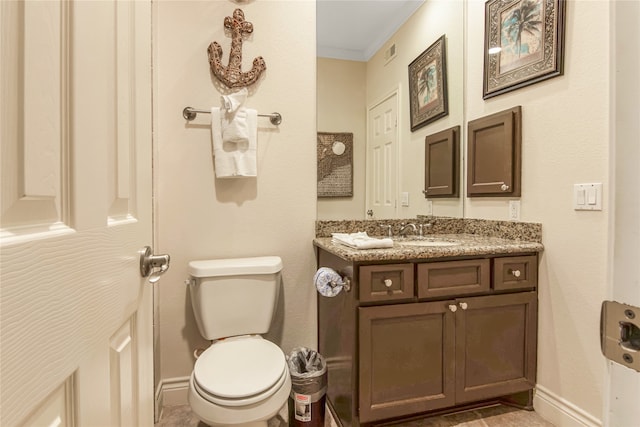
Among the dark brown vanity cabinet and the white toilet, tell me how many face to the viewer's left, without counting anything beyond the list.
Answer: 0

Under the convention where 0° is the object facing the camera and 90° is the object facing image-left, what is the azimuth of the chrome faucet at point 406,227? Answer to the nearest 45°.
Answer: approximately 315°

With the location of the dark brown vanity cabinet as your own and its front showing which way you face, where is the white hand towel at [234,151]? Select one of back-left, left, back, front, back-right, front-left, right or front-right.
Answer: back-right

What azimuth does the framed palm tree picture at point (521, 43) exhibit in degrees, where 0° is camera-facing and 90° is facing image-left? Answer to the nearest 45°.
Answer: approximately 45°

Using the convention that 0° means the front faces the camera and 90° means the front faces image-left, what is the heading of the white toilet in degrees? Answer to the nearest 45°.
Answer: approximately 0°

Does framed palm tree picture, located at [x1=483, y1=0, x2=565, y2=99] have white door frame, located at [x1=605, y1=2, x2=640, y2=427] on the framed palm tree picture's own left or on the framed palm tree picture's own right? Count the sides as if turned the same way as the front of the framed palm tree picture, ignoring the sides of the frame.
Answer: on the framed palm tree picture's own left

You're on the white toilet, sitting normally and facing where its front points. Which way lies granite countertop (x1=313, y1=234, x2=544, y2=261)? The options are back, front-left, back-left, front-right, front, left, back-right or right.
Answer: left
